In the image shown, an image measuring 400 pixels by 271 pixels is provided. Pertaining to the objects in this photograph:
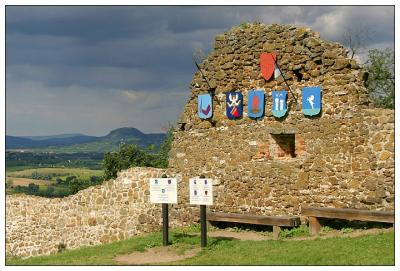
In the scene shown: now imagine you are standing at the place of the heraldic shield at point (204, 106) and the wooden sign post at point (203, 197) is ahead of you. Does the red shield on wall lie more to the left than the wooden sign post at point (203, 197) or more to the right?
left

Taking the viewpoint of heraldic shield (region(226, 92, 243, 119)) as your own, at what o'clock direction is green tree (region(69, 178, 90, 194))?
The green tree is roughly at 5 o'clock from the heraldic shield.

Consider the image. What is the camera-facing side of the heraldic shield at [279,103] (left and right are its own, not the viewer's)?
front

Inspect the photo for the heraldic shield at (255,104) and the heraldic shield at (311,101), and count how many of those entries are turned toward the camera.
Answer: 2

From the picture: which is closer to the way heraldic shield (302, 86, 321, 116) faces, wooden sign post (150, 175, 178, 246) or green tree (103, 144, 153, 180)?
the wooden sign post

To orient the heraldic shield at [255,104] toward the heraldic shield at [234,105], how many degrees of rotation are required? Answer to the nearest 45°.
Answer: approximately 135° to its right

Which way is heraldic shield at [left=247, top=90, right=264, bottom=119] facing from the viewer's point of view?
toward the camera

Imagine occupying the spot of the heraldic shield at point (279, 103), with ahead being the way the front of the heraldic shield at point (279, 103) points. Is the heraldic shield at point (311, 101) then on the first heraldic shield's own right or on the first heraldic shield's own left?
on the first heraldic shield's own left

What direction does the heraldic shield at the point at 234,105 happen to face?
toward the camera

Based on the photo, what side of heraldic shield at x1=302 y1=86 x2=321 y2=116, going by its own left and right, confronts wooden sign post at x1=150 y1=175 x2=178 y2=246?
right

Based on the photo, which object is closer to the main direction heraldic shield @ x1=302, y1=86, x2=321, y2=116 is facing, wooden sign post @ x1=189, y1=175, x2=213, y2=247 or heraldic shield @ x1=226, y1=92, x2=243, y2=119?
the wooden sign post

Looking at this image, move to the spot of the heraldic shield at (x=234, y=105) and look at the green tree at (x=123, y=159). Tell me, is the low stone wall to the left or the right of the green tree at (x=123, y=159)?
left

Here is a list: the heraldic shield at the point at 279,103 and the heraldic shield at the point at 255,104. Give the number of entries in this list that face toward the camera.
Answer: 2
